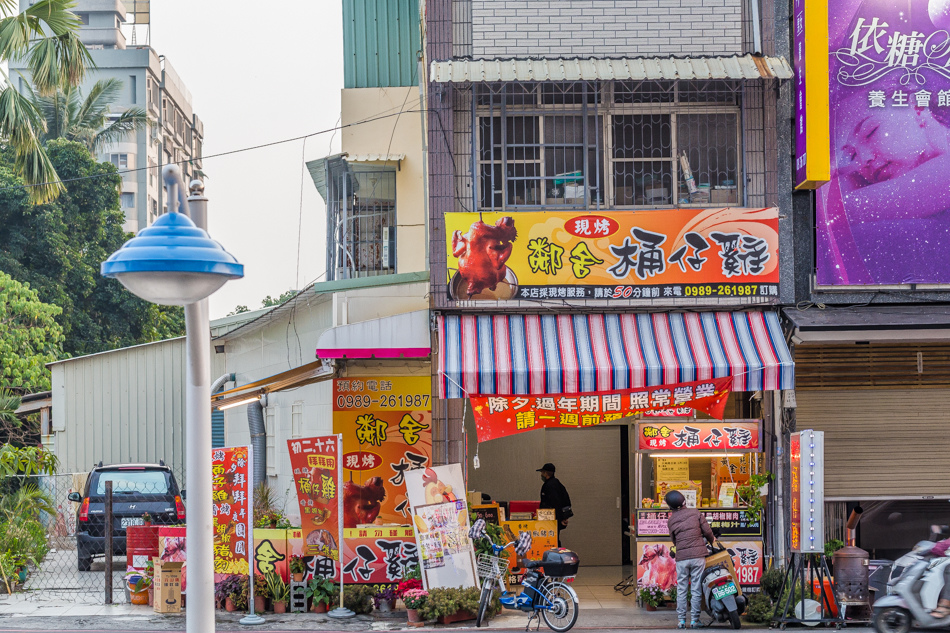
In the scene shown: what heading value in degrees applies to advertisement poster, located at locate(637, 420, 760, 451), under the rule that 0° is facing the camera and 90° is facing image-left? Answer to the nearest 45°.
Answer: approximately 0°

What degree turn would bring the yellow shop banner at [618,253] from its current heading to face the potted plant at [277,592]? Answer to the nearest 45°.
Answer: approximately 90° to its right

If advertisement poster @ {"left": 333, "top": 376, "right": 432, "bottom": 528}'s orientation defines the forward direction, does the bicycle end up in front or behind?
in front

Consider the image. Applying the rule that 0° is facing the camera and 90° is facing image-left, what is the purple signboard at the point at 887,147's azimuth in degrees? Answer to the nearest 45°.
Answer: approximately 0°

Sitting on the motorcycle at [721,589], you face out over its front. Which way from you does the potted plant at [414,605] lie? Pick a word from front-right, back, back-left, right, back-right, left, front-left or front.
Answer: left

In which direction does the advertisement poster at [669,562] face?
toward the camera

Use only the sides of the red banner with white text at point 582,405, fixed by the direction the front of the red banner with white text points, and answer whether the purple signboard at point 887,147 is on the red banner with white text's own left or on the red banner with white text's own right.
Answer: on the red banner with white text's own left
